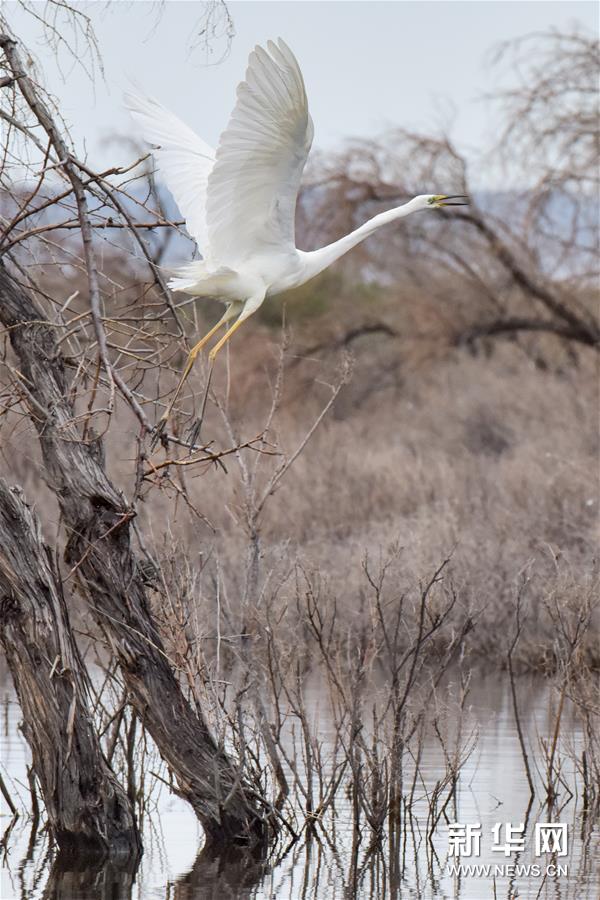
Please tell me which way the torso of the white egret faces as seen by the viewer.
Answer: to the viewer's right
